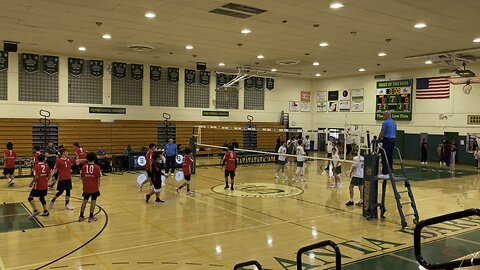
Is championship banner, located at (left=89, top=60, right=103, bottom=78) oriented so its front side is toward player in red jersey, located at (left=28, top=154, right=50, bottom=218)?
yes

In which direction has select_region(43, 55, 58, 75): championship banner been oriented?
toward the camera

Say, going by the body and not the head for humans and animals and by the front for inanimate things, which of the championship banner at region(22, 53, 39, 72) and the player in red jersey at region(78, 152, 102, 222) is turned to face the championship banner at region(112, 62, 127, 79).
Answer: the player in red jersey

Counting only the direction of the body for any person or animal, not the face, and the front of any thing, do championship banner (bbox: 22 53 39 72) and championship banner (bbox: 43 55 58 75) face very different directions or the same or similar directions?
same or similar directions

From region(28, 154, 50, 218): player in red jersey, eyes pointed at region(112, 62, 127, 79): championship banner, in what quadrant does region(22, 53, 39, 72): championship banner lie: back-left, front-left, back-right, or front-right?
front-left

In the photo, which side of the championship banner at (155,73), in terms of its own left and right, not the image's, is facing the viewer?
front

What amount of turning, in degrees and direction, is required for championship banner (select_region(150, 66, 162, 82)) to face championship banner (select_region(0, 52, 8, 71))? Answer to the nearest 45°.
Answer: approximately 45° to its right

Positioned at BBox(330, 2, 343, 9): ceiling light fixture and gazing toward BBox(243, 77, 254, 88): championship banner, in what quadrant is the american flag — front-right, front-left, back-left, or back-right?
front-right

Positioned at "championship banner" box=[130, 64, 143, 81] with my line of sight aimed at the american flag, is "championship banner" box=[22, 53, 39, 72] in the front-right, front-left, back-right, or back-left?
back-right

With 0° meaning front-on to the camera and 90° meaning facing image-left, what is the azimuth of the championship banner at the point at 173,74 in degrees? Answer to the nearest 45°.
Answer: approximately 0°

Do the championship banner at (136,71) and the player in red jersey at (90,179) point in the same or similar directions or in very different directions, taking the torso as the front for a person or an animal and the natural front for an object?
very different directions

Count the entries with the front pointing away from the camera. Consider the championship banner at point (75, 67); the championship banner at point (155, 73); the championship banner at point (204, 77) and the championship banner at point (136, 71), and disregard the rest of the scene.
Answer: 0

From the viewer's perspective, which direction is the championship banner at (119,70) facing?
toward the camera

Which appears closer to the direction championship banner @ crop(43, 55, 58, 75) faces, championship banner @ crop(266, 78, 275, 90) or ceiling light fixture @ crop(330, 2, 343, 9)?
the ceiling light fixture

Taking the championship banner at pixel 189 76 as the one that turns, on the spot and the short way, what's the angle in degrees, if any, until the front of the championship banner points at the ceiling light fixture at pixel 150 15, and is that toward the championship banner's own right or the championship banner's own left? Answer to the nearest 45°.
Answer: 0° — it already faces it

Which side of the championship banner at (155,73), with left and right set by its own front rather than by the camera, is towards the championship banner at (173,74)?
left

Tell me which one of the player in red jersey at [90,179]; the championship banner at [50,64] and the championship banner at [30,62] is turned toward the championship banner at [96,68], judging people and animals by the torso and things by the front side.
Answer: the player in red jersey

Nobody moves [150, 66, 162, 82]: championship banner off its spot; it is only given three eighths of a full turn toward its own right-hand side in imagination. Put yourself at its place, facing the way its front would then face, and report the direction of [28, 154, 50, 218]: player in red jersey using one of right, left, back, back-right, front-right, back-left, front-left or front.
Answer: back-left

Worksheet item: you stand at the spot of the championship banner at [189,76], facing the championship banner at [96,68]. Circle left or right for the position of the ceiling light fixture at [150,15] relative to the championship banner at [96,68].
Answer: left
